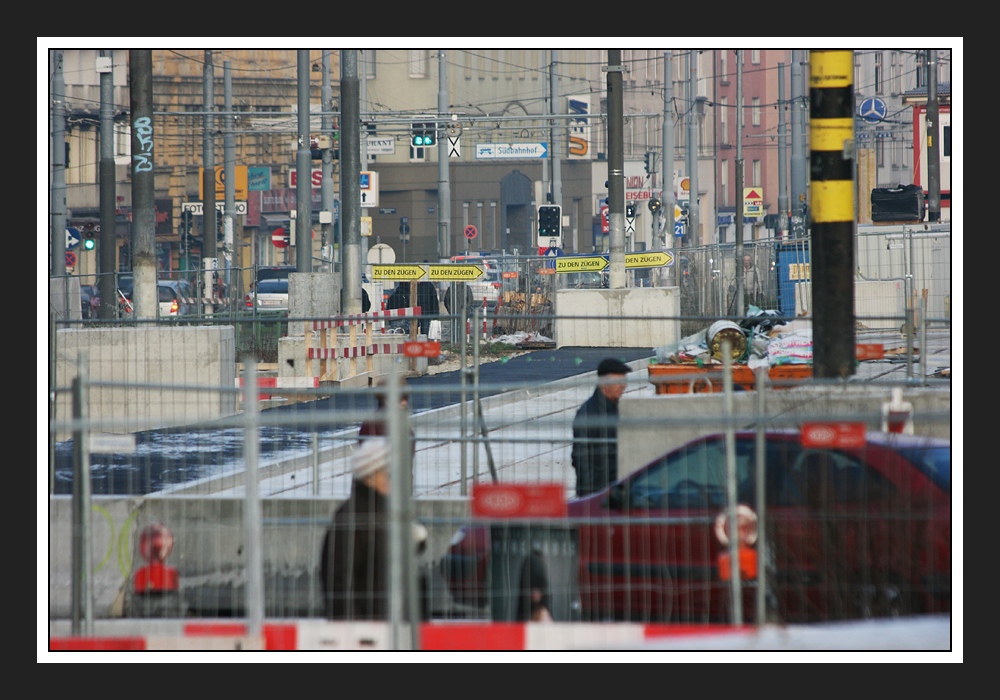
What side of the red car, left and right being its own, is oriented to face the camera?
left

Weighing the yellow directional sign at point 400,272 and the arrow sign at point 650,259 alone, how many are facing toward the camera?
2

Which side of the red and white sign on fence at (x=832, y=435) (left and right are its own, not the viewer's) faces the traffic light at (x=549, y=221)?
back

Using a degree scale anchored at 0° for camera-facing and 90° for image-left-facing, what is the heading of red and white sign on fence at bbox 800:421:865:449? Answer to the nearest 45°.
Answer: approximately 0°

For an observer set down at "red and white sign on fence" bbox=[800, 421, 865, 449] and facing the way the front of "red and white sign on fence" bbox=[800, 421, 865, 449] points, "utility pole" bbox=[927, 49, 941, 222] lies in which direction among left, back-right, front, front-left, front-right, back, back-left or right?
back

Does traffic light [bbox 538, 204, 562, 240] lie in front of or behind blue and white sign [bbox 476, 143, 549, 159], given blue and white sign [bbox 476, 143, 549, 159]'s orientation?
in front

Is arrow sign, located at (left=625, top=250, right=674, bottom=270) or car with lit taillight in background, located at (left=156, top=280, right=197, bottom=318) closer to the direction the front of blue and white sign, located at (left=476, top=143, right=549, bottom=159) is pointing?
the arrow sign

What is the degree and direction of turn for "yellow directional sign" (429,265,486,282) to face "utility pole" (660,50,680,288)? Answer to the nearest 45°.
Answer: approximately 135° to its left

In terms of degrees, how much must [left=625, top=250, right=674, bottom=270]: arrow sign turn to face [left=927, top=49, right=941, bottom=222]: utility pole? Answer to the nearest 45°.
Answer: approximately 135° to its left

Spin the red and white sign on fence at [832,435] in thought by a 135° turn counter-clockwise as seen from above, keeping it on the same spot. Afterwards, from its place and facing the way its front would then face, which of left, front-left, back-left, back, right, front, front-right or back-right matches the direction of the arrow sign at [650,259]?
front-left
